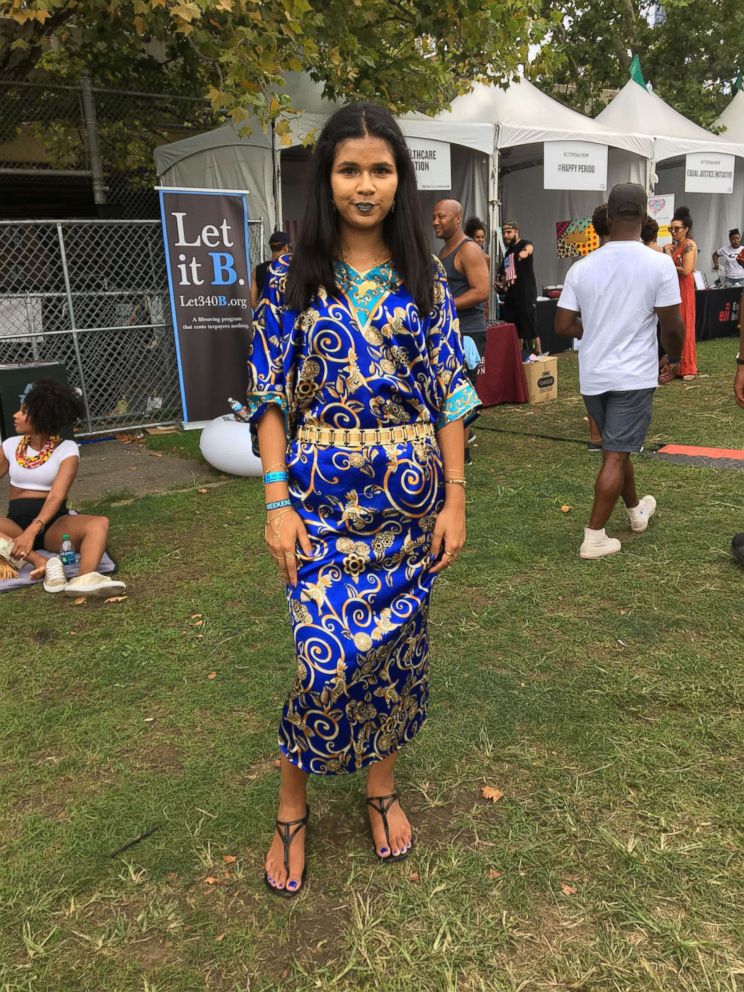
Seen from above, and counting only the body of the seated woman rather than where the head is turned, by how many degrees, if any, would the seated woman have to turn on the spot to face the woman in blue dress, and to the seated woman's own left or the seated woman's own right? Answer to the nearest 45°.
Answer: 0° — they already face them

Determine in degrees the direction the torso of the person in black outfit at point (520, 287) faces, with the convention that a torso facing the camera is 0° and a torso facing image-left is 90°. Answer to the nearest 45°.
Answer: approximately 45°

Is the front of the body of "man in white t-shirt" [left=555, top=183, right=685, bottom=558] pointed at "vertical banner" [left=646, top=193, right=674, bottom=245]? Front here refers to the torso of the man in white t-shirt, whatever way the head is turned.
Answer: yes

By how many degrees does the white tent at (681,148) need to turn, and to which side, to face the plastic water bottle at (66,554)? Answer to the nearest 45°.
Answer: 0° — it already faces it

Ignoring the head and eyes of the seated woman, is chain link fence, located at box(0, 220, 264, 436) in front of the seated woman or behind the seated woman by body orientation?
behind

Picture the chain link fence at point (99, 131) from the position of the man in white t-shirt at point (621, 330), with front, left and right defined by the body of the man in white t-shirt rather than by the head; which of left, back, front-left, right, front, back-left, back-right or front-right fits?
front-left

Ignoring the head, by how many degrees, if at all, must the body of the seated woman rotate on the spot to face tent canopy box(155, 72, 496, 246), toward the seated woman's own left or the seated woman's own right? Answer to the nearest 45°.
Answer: approximately 135° to the seated woman's own left

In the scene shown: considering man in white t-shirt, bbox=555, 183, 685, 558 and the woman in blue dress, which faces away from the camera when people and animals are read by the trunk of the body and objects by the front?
the man in white t-shirt

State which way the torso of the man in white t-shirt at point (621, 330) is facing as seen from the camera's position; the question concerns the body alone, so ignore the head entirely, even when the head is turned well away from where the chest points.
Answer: away from the camera

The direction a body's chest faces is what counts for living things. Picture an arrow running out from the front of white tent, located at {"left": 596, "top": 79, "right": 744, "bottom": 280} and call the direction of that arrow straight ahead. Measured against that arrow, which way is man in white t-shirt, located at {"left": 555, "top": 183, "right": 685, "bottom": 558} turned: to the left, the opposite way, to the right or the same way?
the opposite way

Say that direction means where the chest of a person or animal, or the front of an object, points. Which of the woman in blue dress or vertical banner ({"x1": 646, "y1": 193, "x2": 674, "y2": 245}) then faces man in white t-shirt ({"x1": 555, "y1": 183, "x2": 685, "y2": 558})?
the vertical banner

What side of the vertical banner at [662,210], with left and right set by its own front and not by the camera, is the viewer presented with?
front

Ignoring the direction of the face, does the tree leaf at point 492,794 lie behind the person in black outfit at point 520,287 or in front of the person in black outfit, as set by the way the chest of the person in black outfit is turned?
in front

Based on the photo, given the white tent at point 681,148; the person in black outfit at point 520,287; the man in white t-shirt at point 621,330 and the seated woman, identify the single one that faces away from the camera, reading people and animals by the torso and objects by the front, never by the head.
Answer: the man in white t-shirt

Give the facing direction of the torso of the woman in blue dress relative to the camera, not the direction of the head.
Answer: toward the camera
